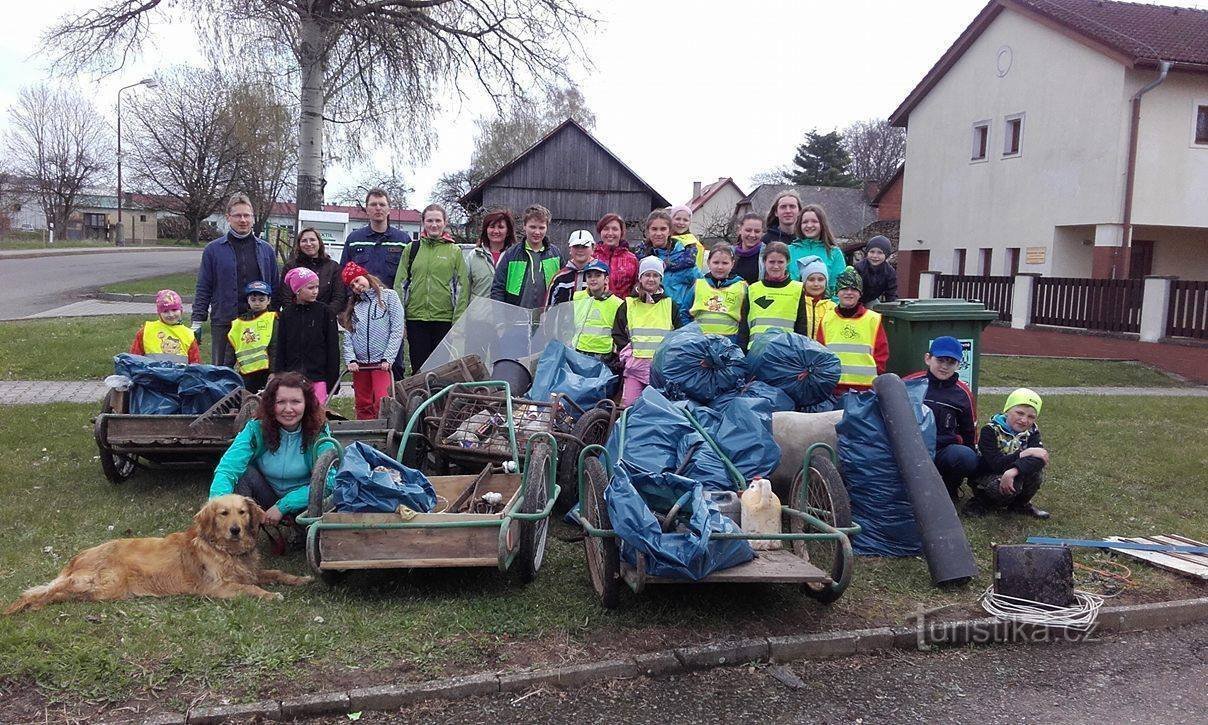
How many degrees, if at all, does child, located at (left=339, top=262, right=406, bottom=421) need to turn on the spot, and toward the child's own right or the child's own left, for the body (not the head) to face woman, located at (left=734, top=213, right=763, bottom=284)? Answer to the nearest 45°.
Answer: approximately 90° to the child's own left

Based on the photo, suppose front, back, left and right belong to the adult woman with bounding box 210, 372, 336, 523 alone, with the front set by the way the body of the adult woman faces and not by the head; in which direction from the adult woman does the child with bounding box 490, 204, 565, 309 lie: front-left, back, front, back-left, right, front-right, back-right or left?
back-left

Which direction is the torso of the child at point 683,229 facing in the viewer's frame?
toward the camera

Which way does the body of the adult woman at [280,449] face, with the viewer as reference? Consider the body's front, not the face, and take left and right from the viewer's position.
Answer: facing the viewer

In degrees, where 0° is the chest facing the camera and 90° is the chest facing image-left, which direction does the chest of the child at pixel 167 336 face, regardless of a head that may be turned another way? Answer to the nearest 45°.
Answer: approximately 0°

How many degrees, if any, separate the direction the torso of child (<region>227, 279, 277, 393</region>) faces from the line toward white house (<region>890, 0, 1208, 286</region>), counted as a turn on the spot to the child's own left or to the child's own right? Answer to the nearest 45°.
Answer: approximately 135° to the child's own left

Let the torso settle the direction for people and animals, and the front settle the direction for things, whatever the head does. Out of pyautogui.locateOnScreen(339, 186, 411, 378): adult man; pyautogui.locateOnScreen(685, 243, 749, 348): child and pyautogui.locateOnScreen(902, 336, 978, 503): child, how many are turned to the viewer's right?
0

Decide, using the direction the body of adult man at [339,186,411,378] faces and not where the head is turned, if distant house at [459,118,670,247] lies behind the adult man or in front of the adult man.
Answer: behind

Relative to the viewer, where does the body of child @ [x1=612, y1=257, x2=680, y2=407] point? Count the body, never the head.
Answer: toward the camera

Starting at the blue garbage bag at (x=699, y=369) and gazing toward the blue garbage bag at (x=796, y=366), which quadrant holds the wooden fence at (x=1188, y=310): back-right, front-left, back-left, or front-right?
front-left
